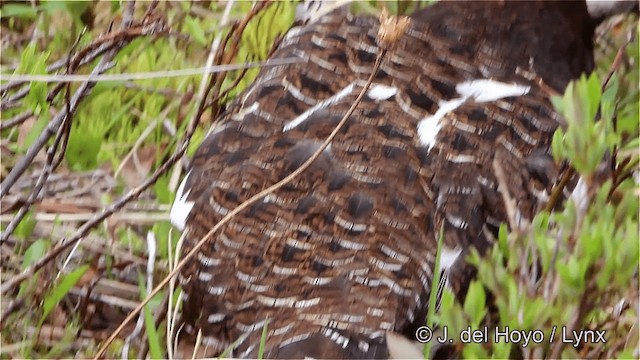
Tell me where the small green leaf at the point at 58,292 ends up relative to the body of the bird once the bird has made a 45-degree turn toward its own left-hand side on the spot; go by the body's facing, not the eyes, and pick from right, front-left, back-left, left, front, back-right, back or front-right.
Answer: left

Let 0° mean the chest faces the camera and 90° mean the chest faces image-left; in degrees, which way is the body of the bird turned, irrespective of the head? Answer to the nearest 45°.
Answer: approximately 225°

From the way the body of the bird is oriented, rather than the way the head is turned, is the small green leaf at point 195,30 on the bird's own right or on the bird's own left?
on the bird's own left
